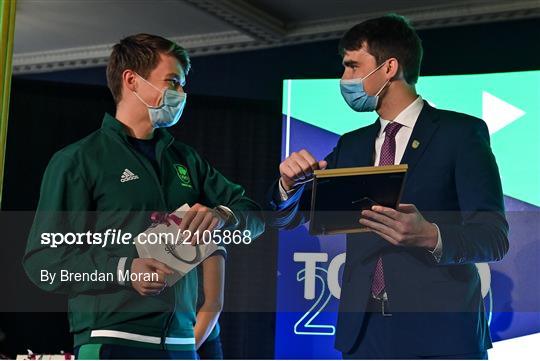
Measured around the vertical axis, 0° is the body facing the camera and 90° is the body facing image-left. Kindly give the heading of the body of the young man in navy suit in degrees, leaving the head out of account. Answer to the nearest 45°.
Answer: approximately 45°

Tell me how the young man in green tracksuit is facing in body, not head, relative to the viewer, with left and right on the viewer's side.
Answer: facing the viewer and to the right of the viewer

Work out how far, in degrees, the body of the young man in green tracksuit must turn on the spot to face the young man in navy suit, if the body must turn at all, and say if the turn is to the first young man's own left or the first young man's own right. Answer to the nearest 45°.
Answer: approximately 45° to the first young man's own left

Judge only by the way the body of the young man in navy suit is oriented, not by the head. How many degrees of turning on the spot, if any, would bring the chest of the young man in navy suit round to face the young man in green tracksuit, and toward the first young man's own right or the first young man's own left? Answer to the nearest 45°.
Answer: approximately 45° to the first young man's own right

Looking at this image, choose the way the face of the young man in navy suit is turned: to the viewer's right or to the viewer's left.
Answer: to the viewer's left

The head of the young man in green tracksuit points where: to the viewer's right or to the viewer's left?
to the viewer's right

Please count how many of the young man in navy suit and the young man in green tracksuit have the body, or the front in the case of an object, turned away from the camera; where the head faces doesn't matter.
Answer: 0

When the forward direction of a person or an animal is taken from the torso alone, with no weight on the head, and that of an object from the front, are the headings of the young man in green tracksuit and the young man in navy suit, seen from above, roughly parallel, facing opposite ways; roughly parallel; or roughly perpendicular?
roughly perpendicular
